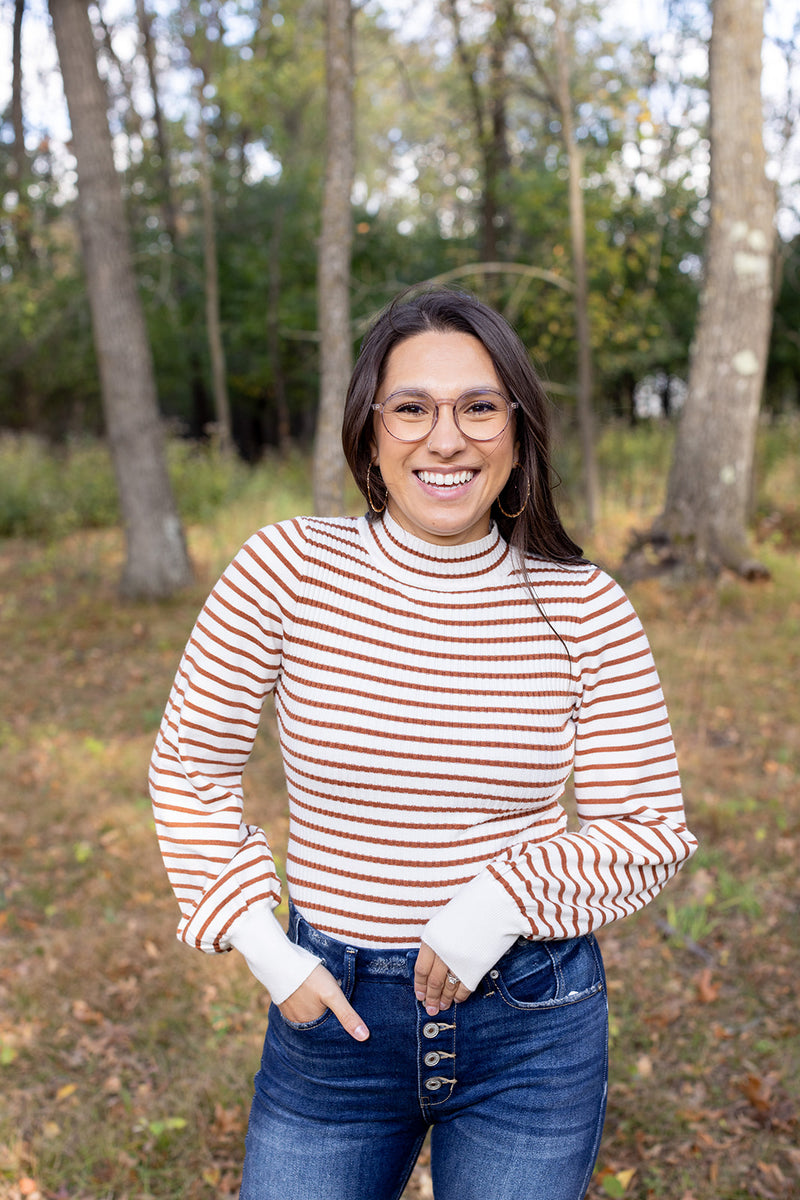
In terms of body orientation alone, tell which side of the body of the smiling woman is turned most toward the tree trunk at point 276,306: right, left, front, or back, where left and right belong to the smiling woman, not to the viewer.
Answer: back

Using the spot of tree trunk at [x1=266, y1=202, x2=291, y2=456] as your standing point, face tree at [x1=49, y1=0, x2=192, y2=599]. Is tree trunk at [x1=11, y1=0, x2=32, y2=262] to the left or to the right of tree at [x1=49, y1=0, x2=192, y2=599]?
right

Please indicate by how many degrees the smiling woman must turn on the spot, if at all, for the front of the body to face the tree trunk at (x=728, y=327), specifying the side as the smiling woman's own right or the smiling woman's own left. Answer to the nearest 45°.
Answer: approximately 180°

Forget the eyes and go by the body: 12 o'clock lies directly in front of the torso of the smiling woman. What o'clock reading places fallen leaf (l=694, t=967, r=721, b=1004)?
The fallen leaf is roughly at 7 o'clock from the smiling woman.

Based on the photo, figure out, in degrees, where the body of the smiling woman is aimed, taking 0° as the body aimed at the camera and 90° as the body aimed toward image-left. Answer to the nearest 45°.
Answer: approximately 0°

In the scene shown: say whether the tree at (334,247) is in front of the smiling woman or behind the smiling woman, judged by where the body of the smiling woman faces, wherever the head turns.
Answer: behind

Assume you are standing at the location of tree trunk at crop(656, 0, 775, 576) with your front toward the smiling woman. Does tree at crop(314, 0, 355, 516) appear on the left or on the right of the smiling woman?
right

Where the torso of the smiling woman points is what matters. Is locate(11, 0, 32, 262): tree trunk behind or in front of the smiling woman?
behind

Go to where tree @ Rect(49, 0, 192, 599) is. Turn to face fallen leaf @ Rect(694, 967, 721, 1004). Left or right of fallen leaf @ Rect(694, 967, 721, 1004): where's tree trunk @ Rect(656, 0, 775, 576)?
left

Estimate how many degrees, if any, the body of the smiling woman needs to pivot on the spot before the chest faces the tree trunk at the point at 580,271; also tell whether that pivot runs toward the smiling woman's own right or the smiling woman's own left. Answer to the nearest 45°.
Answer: approximately 180°
